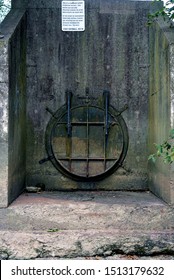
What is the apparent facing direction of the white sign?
toward the camera
